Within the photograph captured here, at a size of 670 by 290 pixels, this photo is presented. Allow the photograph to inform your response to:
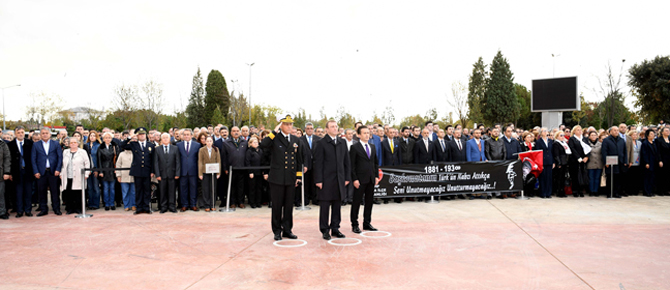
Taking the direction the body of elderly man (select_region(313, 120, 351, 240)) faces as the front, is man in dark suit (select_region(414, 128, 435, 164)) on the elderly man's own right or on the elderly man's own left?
on the elderly man's own left

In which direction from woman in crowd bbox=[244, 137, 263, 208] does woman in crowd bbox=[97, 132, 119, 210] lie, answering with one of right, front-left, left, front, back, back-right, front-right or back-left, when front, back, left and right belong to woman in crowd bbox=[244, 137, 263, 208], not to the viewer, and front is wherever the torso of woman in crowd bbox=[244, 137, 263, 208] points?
back-right

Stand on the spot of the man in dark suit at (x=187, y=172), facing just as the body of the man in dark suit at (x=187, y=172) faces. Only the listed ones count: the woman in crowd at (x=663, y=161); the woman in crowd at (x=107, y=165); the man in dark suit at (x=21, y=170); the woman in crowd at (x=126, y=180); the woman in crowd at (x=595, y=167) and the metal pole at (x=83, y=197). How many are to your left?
2

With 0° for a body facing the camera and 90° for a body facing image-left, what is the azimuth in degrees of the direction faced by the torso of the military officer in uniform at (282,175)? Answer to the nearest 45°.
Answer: approximately 315°

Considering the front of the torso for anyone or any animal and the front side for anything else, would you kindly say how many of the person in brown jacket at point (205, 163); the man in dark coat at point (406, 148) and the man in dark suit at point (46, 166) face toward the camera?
3

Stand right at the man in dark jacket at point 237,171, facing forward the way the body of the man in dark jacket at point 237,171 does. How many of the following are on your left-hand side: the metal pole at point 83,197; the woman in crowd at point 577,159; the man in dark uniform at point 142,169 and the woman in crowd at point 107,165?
1

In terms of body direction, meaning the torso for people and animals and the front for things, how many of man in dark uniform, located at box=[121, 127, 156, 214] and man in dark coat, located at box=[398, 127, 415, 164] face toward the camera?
2

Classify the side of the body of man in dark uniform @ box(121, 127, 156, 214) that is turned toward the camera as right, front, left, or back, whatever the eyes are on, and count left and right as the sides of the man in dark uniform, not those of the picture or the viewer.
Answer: front

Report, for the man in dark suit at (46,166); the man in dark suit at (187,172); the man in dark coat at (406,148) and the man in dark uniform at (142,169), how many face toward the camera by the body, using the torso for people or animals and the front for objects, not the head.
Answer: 4

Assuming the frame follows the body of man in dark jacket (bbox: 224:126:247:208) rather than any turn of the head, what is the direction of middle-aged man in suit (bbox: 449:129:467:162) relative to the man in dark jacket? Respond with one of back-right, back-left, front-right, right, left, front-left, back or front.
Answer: left

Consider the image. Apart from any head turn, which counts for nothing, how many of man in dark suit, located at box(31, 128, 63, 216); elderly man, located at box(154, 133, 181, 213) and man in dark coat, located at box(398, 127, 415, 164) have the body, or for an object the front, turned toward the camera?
3

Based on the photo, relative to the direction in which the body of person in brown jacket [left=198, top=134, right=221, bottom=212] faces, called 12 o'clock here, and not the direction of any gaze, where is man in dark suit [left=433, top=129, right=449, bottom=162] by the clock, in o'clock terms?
The man in dark suit is roughly at 9 o'clock from the person in brown jacket.

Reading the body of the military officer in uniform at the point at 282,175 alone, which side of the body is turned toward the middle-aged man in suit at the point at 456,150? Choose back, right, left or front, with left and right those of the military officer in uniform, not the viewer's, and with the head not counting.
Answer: left

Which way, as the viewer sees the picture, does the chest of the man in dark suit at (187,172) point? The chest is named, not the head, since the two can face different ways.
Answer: toward the camera

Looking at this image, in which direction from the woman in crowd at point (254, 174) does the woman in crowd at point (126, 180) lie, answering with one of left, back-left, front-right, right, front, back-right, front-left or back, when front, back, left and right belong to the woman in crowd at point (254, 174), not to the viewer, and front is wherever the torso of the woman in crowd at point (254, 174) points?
back-right
